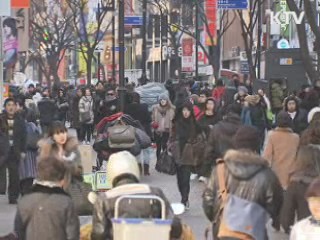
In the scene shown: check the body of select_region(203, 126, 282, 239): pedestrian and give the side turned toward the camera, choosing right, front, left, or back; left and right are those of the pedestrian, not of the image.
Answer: back

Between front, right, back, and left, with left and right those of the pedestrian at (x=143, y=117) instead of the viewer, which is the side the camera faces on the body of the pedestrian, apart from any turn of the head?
back

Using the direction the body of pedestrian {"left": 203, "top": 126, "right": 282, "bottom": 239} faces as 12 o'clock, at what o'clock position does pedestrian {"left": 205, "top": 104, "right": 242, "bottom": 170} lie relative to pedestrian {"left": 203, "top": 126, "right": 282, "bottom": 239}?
pedestrian {"left": 205, "top": 104, "right": 242, "bottom": 170} is roughly at 12 o'clock from pedestrian {"left": 203, "top": 126, "right": 282, "bottom": 239}.

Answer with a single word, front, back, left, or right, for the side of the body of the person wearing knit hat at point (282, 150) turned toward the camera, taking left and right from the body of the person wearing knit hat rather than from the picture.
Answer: back

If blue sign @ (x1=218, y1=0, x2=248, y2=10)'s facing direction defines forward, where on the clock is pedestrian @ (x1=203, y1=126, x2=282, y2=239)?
The pedestrian is roughly at 12 o'clock from the blue sign.

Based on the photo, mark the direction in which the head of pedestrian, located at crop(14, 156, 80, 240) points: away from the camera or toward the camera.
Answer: away from the camera

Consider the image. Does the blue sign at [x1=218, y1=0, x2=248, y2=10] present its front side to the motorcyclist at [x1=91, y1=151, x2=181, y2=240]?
yes

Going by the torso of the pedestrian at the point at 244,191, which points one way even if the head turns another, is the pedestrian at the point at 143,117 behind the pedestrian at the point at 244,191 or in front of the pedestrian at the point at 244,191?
in front

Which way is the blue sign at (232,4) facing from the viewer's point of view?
toward the camera

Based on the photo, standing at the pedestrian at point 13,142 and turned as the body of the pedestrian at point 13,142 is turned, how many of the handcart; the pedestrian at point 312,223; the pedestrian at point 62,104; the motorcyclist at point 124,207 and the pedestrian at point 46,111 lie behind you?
2

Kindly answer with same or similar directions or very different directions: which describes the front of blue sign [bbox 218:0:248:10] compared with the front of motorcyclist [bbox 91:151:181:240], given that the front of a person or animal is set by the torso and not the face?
very different directions

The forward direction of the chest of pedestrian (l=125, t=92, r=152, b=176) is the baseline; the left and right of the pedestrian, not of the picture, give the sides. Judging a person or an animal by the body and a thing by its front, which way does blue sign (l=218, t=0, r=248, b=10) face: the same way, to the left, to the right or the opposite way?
the opposite way

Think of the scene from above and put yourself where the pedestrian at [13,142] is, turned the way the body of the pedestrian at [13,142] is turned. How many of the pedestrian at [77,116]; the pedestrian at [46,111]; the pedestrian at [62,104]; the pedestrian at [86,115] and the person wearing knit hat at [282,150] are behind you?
4

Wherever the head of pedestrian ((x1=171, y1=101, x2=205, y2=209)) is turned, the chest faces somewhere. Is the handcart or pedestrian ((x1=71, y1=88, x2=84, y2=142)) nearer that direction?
the handcart

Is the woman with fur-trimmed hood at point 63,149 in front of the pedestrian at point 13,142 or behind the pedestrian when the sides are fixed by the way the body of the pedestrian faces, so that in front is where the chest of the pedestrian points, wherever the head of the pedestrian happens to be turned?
in front

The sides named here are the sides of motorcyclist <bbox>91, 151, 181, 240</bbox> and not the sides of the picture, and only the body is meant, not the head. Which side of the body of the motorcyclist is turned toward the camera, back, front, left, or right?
back

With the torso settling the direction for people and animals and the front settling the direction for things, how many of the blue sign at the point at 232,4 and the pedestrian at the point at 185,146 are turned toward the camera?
2

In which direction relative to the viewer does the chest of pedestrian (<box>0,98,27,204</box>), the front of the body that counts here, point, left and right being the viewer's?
facing the viewer

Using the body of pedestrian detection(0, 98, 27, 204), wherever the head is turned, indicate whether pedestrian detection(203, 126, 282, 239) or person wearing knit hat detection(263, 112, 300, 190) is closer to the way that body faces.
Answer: the pedestrian

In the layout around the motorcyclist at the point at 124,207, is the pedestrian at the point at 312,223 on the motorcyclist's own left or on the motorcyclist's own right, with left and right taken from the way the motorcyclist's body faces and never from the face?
on the motorcyclist's own right
